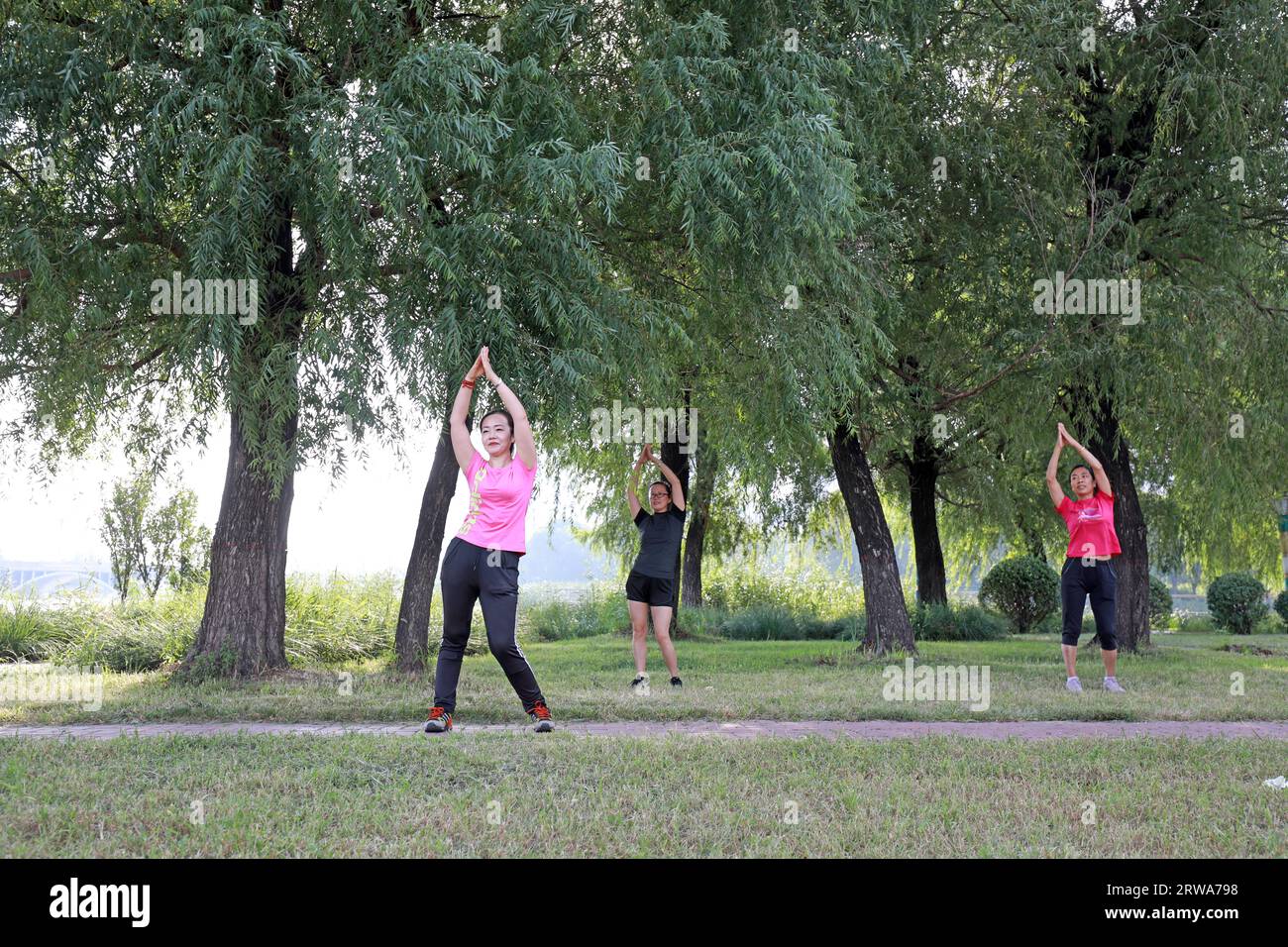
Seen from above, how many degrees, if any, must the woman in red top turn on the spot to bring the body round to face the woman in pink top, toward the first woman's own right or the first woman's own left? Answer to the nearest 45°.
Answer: approximately 45° to the first woman's own right

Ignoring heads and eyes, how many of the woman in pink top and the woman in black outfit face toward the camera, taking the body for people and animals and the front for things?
2

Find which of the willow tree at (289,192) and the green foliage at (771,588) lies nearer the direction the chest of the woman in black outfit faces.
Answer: the willow tree

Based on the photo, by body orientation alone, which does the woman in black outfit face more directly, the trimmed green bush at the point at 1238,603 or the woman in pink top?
the woman in pink top

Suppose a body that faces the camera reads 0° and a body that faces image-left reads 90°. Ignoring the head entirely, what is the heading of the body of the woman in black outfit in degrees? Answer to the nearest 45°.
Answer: approximately 0°

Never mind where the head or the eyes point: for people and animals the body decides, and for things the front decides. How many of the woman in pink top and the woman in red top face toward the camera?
2

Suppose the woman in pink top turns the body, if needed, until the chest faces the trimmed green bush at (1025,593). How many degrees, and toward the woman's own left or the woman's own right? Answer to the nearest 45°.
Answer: approximately 135° to the woman's own left

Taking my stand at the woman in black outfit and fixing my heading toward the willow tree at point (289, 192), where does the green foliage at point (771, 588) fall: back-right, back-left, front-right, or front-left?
front-right

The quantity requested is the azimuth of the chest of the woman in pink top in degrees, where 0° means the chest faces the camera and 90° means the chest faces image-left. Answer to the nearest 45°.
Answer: approximately 0°

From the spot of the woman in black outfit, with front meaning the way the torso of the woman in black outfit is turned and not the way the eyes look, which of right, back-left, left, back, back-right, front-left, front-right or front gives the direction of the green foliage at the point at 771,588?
back

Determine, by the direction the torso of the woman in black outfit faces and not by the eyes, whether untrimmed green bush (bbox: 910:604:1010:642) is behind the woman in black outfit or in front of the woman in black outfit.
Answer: behind
